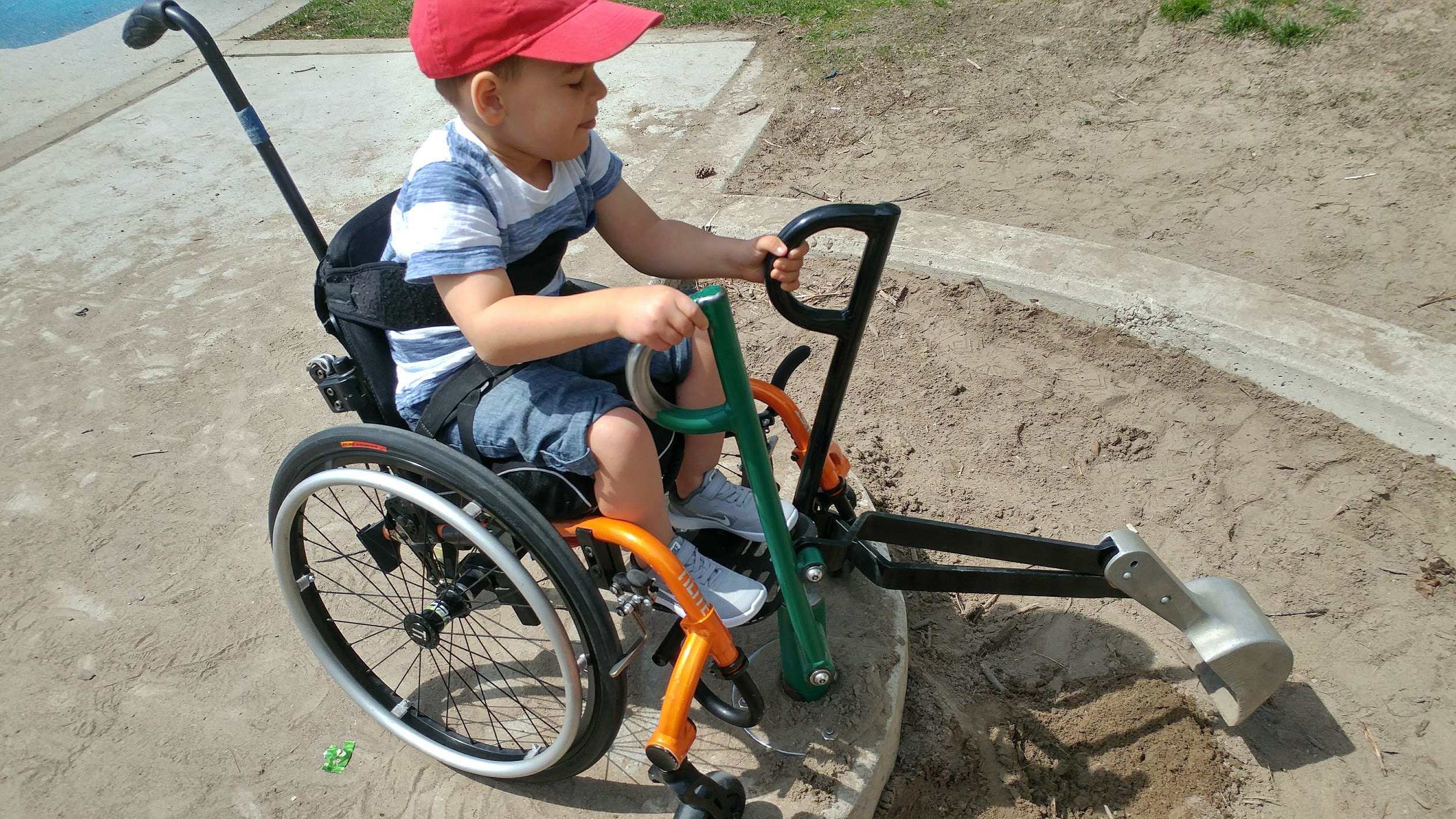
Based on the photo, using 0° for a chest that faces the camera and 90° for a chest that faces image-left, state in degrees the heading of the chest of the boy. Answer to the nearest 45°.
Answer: approximately 315°

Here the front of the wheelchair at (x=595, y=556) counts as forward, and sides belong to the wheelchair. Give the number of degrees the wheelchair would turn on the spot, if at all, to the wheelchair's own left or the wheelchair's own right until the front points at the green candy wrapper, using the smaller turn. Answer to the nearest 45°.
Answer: approximately 135° to the wheelchair's own right

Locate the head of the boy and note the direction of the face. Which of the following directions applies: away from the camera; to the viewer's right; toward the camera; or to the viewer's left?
to the viewer's right
